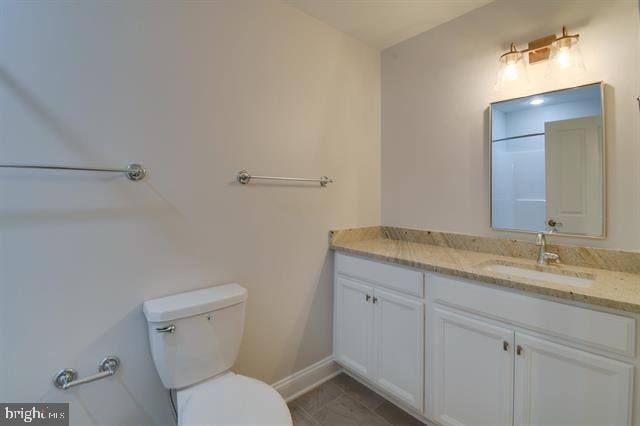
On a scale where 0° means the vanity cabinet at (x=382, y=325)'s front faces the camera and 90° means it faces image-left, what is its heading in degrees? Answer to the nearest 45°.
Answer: approximately 45°

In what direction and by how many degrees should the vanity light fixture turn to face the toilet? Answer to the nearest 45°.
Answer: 0° — it already faces it

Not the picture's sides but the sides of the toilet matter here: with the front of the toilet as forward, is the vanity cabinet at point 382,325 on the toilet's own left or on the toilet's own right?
on the toilet's own left

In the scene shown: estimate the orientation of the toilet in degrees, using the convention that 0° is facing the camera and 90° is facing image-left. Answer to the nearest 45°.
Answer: approximately 315°

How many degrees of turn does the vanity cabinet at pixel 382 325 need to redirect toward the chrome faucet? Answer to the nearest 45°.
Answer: approximately 135° to its left
